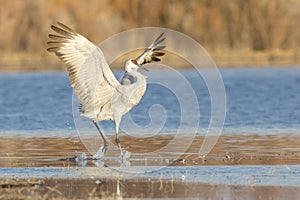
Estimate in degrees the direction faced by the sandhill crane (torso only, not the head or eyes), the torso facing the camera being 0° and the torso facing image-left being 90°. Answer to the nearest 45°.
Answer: approximately 315°
